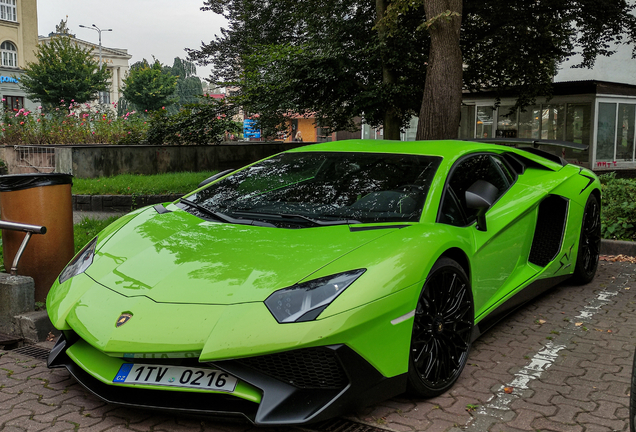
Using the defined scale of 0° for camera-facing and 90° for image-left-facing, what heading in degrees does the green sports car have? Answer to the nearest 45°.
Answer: approximately 45°

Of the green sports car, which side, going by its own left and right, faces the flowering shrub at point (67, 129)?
right

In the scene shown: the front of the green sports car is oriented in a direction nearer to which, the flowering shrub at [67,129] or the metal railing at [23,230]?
the metal railing

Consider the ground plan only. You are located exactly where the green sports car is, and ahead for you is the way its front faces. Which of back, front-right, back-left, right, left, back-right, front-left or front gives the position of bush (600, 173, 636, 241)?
back

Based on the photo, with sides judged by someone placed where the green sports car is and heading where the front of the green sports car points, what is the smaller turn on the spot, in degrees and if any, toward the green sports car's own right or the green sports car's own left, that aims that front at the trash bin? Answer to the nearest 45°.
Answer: approximately 90° to the green sports car's own right

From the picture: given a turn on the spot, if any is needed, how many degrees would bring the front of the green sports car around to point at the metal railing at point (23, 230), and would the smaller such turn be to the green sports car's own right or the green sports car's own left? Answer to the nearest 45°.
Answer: approximately 90° to the green sports car's own right

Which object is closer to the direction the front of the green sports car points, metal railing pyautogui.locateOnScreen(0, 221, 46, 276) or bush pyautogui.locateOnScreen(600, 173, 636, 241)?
the metal railing
